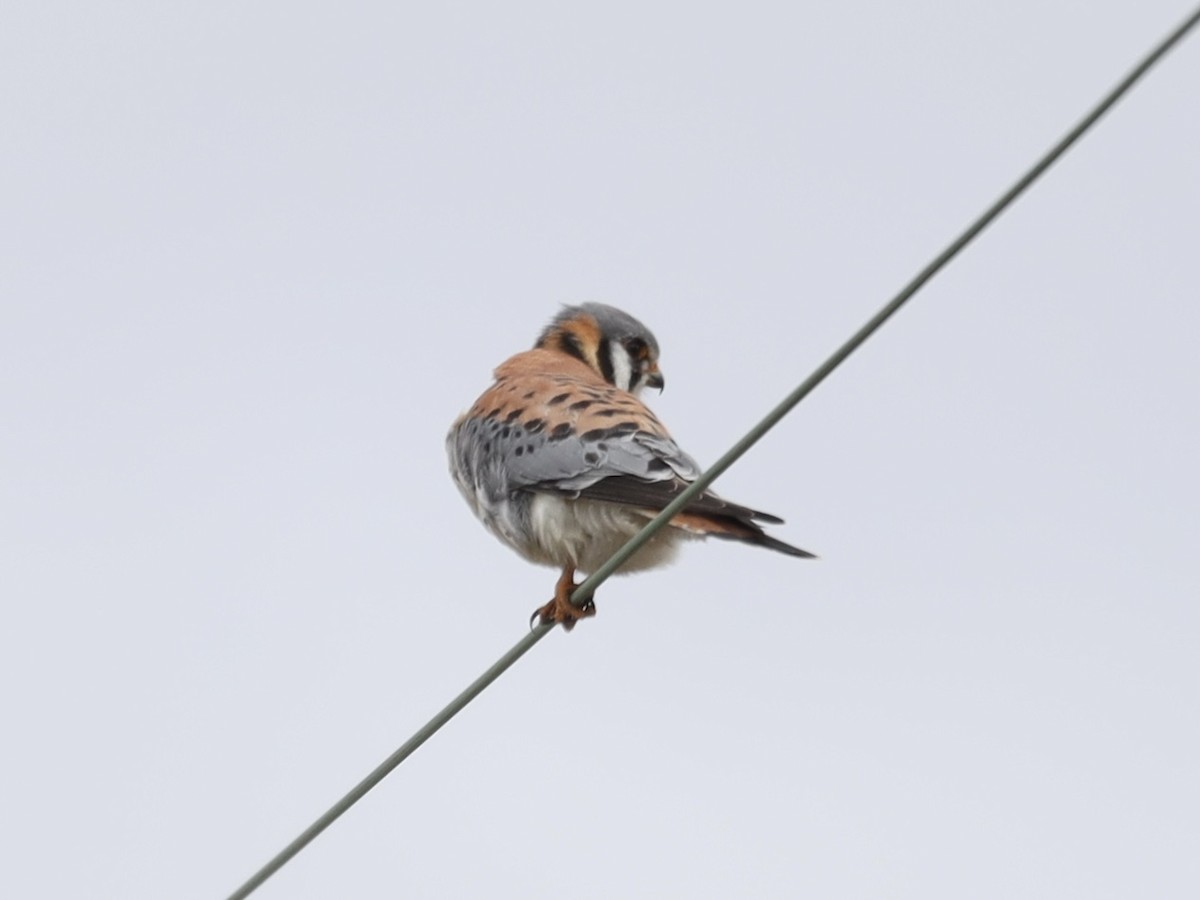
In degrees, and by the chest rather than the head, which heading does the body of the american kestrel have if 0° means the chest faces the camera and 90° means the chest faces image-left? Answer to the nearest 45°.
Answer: approximately 90°
